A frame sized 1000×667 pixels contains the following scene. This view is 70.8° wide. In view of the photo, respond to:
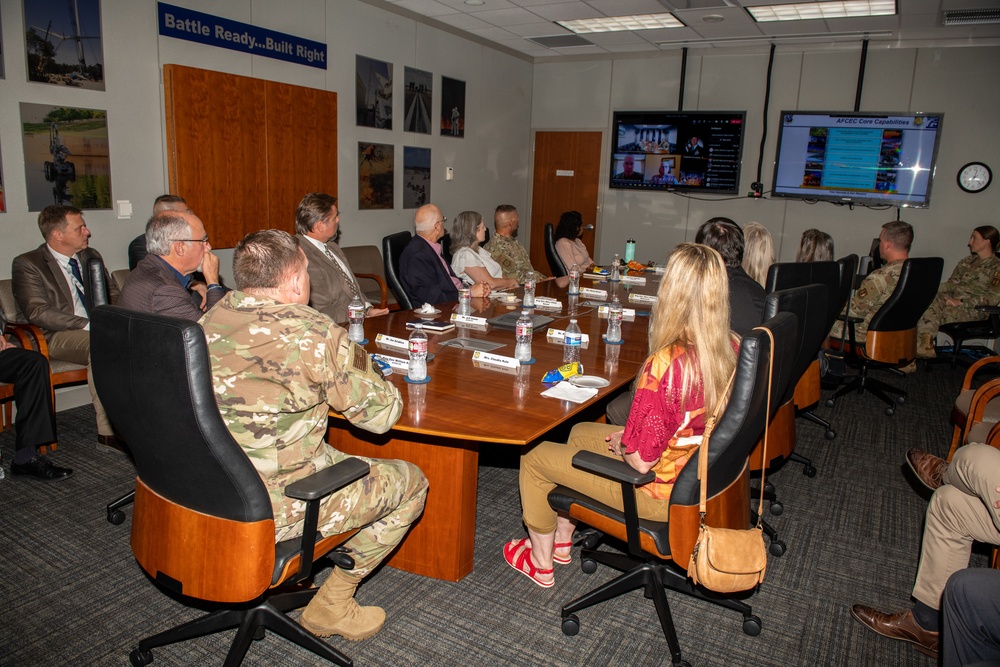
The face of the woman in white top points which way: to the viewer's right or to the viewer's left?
to the viewer's right

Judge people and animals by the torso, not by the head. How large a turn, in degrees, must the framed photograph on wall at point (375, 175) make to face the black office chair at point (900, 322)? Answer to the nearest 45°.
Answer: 0° — it already faces it

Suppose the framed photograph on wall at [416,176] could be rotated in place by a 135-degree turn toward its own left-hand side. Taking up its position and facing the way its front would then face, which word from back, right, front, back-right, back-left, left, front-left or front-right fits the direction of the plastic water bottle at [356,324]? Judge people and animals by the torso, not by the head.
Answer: back

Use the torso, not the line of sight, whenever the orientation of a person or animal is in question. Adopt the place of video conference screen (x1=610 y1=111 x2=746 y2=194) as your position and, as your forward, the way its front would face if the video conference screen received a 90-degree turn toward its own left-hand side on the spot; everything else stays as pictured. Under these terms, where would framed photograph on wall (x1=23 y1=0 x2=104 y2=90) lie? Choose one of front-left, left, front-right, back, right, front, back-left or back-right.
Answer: back-right

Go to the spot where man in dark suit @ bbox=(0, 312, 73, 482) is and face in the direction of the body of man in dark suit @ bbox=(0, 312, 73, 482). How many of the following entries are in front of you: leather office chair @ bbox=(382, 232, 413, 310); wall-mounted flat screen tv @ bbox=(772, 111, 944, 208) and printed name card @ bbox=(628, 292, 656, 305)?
3

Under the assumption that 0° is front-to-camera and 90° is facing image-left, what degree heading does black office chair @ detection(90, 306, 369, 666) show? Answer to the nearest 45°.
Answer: approximately 225°

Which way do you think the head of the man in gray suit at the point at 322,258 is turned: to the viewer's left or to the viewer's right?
to the viewer's right

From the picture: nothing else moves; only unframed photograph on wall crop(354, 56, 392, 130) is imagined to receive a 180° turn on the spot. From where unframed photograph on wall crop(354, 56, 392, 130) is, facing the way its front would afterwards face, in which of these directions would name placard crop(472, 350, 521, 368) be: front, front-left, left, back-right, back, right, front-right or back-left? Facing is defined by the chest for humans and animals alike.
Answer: back-left

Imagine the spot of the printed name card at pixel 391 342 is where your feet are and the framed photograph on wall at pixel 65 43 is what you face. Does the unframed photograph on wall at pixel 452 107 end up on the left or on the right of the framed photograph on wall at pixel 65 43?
right

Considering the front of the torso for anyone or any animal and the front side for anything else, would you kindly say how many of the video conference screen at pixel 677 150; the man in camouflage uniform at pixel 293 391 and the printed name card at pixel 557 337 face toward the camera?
2

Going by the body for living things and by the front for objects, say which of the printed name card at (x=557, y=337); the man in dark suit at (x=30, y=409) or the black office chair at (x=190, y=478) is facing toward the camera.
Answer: the printed name card

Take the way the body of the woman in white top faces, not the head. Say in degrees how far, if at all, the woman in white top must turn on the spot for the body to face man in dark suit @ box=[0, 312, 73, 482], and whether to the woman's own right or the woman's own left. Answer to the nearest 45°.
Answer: approximately 135° to the woman's own right

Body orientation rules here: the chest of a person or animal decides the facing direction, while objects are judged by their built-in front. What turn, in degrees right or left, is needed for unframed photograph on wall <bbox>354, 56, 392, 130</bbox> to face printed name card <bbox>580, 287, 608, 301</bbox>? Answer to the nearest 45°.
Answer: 0° — it already faces it

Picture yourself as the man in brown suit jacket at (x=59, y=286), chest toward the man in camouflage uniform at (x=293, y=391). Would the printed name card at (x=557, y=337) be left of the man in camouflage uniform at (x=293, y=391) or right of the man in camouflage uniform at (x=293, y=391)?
left

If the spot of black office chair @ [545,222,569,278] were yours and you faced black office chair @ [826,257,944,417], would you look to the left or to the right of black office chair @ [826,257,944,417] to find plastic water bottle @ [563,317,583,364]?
right

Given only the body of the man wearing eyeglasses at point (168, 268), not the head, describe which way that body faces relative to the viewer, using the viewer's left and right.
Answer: facing to the right of the viewer

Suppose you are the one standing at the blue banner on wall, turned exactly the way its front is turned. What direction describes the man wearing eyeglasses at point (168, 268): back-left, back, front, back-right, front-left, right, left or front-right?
front-right

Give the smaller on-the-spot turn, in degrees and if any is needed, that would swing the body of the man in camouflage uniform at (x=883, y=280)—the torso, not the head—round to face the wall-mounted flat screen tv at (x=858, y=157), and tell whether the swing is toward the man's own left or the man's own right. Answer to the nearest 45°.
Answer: approximately 45° to the man's own right

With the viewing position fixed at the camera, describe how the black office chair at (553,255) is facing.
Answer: facing to the right of the viewer
